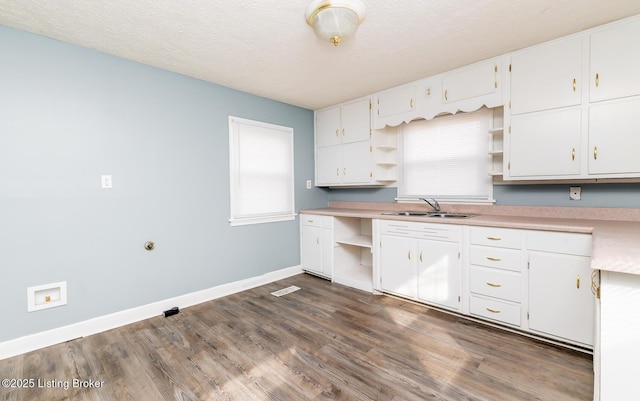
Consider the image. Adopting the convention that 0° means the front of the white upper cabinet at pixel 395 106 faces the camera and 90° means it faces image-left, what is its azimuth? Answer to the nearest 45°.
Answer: approximately 45°

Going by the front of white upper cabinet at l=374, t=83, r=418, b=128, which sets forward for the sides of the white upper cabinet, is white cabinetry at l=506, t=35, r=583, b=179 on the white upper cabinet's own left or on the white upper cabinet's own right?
on the white upper cabinet's own left

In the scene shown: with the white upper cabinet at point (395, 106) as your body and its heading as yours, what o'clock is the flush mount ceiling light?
The flush mount ceiling light is roughly at 11 o'clock from the white upper cabinet.

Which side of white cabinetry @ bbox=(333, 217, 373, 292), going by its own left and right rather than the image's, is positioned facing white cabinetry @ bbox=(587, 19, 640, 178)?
left

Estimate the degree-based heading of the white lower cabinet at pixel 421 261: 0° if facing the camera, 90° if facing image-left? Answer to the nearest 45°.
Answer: approximately 45°
